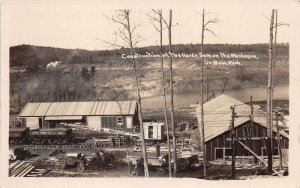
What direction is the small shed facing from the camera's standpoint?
toward the camera
